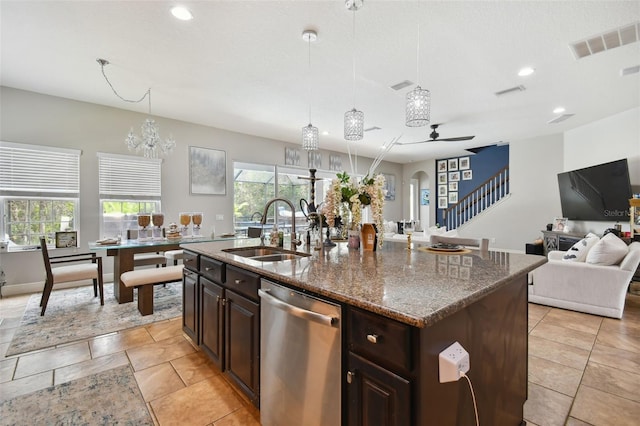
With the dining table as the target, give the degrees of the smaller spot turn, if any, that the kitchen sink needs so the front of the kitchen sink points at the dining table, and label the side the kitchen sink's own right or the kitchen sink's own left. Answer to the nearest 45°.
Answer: approximately 90° to the kitchen sink's own right

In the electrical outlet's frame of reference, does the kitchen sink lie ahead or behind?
behind

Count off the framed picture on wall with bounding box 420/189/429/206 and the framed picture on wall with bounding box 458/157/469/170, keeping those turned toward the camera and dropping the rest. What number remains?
2

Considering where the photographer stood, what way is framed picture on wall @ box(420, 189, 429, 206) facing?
facing the viewer

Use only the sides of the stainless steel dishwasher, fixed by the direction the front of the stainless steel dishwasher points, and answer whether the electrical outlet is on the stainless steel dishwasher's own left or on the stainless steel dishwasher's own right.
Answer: on the stainless steel dishwasher's own left

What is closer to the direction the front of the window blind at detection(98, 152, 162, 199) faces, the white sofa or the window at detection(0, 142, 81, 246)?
the white sofa

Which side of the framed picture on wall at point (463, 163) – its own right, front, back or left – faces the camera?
front

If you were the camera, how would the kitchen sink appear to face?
facing the viewer and to the left of the viewer

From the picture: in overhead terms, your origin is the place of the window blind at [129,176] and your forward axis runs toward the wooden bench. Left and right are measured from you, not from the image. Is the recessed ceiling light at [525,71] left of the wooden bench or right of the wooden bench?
left

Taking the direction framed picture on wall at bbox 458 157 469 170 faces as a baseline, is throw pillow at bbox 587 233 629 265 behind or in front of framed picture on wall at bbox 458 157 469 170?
in front

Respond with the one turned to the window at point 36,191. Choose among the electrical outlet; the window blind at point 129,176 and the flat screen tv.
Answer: the flat screen tv

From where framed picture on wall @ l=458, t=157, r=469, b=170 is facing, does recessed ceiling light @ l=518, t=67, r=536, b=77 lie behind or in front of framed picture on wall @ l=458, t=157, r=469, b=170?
in front

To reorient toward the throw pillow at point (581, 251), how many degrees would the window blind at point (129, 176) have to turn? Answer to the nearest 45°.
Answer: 0° — it already faces it

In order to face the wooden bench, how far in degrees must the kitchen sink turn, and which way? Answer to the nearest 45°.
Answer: approximately 90° to its right

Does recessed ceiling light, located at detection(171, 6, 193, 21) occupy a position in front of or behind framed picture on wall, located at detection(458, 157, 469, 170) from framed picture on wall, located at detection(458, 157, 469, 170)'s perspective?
in front

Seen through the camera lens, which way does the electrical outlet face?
facing the viewer and to the right of the viewer
